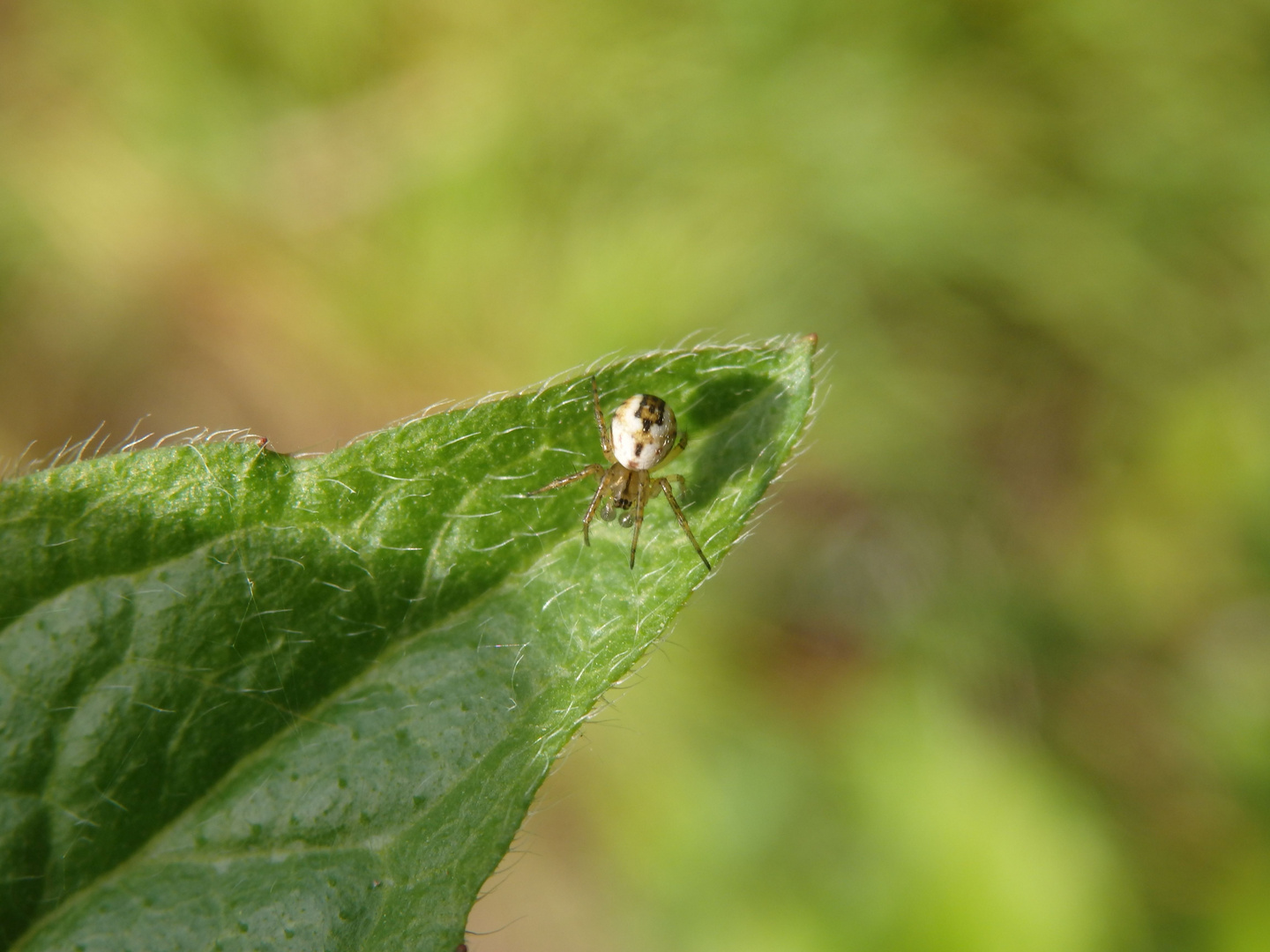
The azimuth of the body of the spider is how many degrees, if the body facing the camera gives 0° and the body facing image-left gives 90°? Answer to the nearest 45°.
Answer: approximately 0°
